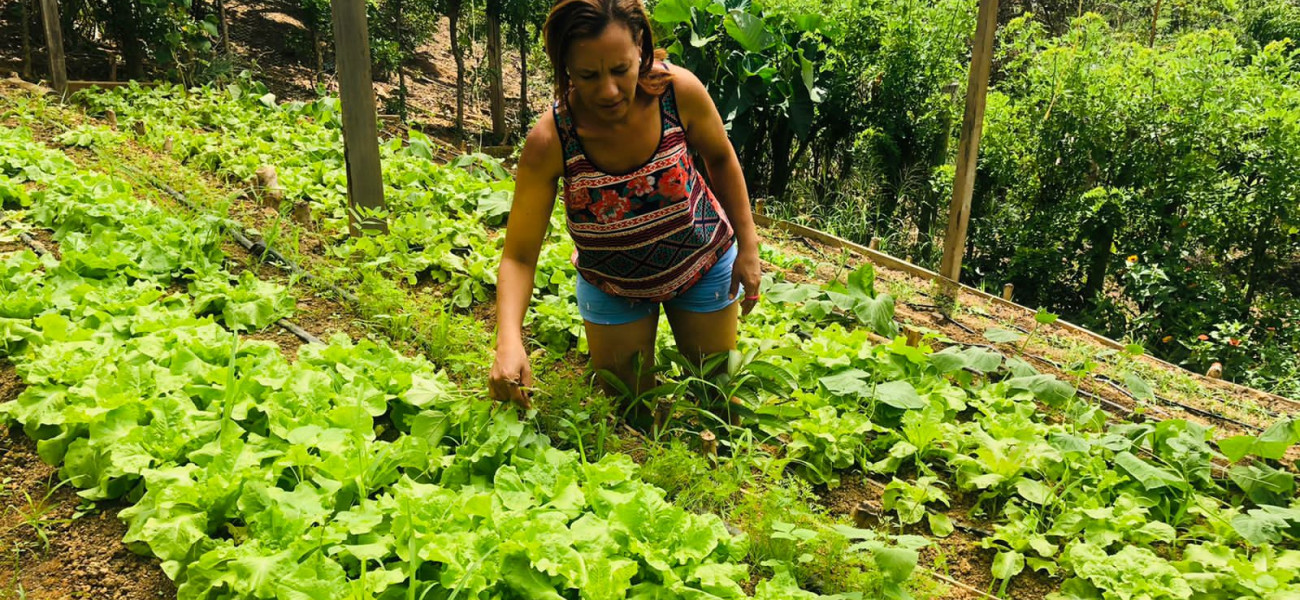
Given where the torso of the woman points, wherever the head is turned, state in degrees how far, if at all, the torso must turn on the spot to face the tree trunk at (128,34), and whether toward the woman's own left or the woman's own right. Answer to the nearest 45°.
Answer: approximately 135° to the woman's own right

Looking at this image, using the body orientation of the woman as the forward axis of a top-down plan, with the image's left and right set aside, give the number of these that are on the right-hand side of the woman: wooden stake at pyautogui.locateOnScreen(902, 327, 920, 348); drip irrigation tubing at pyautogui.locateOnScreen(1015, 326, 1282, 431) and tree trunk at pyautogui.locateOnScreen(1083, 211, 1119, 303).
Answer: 0

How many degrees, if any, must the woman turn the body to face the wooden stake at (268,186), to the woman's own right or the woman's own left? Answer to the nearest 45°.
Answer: approximately 135° to the woman's own right

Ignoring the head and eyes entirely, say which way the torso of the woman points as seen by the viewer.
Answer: toward the camera

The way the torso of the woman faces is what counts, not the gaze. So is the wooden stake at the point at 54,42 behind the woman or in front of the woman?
behind

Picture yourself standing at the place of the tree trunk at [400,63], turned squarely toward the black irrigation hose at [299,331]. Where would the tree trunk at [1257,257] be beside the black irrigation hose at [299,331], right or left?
left

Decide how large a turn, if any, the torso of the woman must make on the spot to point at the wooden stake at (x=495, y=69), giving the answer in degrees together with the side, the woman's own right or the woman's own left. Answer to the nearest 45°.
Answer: approximately 180°

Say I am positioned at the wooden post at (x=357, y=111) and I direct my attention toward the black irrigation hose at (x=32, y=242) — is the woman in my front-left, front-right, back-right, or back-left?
back-left

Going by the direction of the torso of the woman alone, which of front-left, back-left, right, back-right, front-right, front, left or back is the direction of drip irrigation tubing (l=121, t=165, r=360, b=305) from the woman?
back-right

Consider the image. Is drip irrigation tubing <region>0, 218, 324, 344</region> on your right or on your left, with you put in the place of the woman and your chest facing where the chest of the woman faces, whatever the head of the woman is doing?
on your right

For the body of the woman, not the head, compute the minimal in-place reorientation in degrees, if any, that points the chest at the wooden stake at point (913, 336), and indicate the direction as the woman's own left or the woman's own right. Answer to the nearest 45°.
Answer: approximately 135° to the woman's own left

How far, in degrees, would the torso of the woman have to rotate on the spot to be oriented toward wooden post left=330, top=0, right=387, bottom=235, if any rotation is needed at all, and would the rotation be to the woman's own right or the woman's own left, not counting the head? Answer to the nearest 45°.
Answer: approximately 135° to the woman's own right

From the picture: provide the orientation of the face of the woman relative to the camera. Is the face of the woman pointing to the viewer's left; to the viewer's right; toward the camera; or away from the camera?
toward the camera
